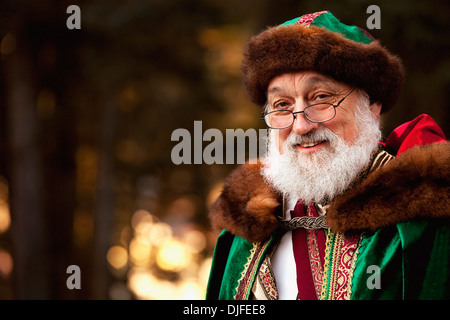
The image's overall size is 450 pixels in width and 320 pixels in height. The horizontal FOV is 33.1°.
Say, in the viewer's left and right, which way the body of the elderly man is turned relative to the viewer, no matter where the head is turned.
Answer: facing the viewer and to the left of the viewer
